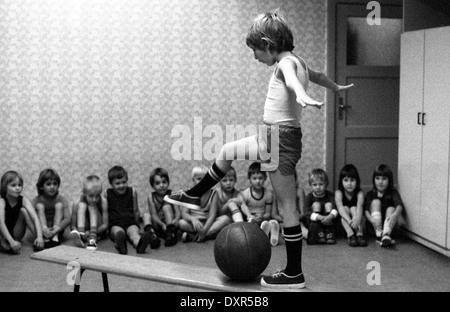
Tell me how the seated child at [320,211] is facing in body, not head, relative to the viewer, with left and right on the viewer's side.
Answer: facing the viewer

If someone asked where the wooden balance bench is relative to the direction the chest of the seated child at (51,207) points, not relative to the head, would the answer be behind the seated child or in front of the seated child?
in front

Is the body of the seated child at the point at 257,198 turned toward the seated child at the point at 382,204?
no

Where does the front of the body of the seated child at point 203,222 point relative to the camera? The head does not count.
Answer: toward the camera

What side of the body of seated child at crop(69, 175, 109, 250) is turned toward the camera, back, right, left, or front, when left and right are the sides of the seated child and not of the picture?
front

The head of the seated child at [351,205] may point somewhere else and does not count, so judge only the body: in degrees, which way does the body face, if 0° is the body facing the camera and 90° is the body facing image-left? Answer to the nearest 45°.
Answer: approximately 0°

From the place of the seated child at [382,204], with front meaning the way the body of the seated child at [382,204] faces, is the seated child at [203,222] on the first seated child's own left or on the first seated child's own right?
on the first seated child's own right

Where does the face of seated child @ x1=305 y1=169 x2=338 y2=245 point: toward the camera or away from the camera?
toward the camera

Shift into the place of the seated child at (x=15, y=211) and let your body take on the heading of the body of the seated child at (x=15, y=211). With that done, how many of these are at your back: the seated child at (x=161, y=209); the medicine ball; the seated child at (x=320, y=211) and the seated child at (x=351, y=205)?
0

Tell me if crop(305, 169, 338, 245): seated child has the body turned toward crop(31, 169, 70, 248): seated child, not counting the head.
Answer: no

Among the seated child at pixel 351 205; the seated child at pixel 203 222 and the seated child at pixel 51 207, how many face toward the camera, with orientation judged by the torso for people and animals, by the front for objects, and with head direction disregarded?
3

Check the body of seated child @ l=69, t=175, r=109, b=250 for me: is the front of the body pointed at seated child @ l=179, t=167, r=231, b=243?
no

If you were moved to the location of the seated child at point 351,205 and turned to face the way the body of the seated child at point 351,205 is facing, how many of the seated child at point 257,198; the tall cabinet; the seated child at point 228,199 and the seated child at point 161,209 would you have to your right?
3

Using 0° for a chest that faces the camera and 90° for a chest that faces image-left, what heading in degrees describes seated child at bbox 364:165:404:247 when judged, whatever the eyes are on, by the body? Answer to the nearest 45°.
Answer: approximately 0°

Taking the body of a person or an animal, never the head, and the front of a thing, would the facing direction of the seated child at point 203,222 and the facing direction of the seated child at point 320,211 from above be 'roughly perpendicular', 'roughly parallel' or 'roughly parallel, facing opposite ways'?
roughly parallel

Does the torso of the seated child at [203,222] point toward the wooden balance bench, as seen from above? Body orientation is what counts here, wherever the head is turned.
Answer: yes

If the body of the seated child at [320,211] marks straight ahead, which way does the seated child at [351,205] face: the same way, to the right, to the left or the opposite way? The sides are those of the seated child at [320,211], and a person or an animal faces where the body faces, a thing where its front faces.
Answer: the same way

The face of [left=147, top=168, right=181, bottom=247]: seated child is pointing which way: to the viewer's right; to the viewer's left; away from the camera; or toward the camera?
toward the camera

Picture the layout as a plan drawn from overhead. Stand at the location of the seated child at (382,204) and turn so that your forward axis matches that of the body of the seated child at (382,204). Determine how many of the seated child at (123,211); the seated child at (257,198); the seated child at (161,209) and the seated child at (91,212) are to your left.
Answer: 0
